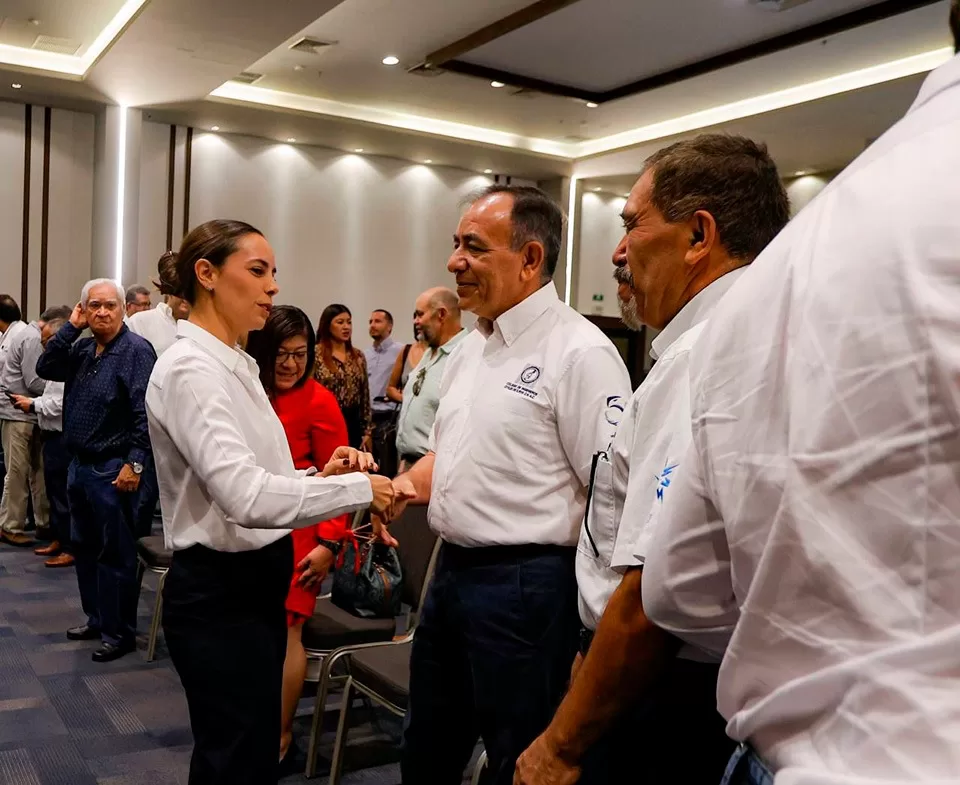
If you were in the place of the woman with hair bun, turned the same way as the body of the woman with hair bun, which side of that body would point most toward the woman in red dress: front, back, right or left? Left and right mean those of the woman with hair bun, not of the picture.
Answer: left

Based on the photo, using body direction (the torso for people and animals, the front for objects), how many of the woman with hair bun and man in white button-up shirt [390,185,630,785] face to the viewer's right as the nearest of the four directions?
1

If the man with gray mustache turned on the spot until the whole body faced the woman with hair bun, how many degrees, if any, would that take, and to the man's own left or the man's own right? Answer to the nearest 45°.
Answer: approximately 45° to the man's own right

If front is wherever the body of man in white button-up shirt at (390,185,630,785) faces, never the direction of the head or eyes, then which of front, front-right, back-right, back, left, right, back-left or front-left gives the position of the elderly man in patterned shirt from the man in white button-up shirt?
right

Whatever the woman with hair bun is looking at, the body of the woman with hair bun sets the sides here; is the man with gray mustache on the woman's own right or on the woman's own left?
on the woman's own right

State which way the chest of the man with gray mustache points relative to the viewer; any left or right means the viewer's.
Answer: facing to the left of the viewer

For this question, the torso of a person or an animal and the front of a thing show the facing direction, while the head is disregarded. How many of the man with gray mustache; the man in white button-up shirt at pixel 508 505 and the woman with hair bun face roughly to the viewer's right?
1

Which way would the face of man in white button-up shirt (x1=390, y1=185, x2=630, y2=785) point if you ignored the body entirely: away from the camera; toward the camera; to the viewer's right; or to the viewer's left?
to the viewer's left

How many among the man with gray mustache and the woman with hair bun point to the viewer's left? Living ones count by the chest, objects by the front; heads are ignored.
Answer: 1

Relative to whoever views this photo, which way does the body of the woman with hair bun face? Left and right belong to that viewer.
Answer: facing to the right of the viewer

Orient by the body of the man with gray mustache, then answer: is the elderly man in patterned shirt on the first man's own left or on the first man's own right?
on the first man's own right
